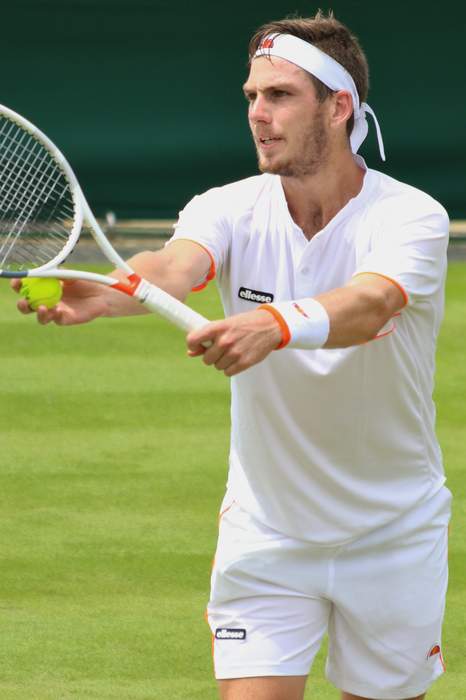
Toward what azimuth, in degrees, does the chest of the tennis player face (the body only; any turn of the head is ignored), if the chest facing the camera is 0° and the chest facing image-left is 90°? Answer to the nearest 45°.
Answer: approximately 45°
